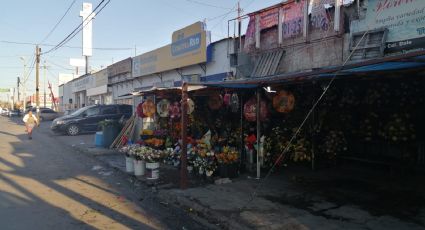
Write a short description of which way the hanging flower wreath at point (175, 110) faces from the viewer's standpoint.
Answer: facing the viewer and to the left of the viewer

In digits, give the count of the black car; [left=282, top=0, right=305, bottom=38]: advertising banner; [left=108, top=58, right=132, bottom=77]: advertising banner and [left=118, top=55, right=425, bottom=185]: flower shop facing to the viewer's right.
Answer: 0

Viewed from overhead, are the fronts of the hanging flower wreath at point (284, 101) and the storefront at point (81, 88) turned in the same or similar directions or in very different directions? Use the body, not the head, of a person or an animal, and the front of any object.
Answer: same or similar directions

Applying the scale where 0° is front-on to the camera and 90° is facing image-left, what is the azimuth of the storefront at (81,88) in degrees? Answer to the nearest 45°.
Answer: approximately 45°

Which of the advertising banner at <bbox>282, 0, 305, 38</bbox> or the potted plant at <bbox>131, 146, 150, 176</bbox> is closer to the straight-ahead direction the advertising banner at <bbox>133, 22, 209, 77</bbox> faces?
the potted plant

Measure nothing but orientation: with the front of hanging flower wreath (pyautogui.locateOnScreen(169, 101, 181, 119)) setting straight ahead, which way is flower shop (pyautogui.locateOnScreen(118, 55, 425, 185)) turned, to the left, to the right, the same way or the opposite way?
the same way

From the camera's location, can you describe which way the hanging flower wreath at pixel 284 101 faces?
facing the viewer

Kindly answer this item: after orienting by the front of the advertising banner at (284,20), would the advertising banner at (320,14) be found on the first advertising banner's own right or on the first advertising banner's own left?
on the first advertising banner's own left

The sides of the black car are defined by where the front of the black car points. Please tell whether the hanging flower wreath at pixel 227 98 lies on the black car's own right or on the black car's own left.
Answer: on the black car's own left

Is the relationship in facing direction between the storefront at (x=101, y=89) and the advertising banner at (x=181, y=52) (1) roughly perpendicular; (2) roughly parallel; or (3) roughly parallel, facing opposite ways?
roughly parallel

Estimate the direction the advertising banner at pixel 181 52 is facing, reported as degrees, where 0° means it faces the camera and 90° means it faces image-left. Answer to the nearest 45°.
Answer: approximately 45°

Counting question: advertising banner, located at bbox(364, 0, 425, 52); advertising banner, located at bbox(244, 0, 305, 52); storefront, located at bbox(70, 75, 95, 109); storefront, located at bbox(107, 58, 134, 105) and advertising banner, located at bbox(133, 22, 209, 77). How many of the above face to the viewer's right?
0

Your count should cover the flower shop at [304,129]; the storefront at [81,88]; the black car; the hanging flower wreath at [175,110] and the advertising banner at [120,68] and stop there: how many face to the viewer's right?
0

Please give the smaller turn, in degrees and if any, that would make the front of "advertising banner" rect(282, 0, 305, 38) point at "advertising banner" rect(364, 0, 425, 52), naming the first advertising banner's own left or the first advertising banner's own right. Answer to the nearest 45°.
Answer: approximately 90° to the first advertising banner's own left

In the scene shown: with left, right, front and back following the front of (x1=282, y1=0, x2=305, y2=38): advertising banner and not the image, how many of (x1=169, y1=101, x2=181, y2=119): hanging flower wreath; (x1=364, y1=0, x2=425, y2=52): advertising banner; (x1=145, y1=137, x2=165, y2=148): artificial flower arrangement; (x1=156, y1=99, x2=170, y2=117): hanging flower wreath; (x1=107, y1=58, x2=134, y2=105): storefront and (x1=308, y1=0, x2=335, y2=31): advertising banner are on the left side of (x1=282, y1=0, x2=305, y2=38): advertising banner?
2

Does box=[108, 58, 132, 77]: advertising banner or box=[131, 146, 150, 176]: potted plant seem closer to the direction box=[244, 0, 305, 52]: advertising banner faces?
the potted plant
